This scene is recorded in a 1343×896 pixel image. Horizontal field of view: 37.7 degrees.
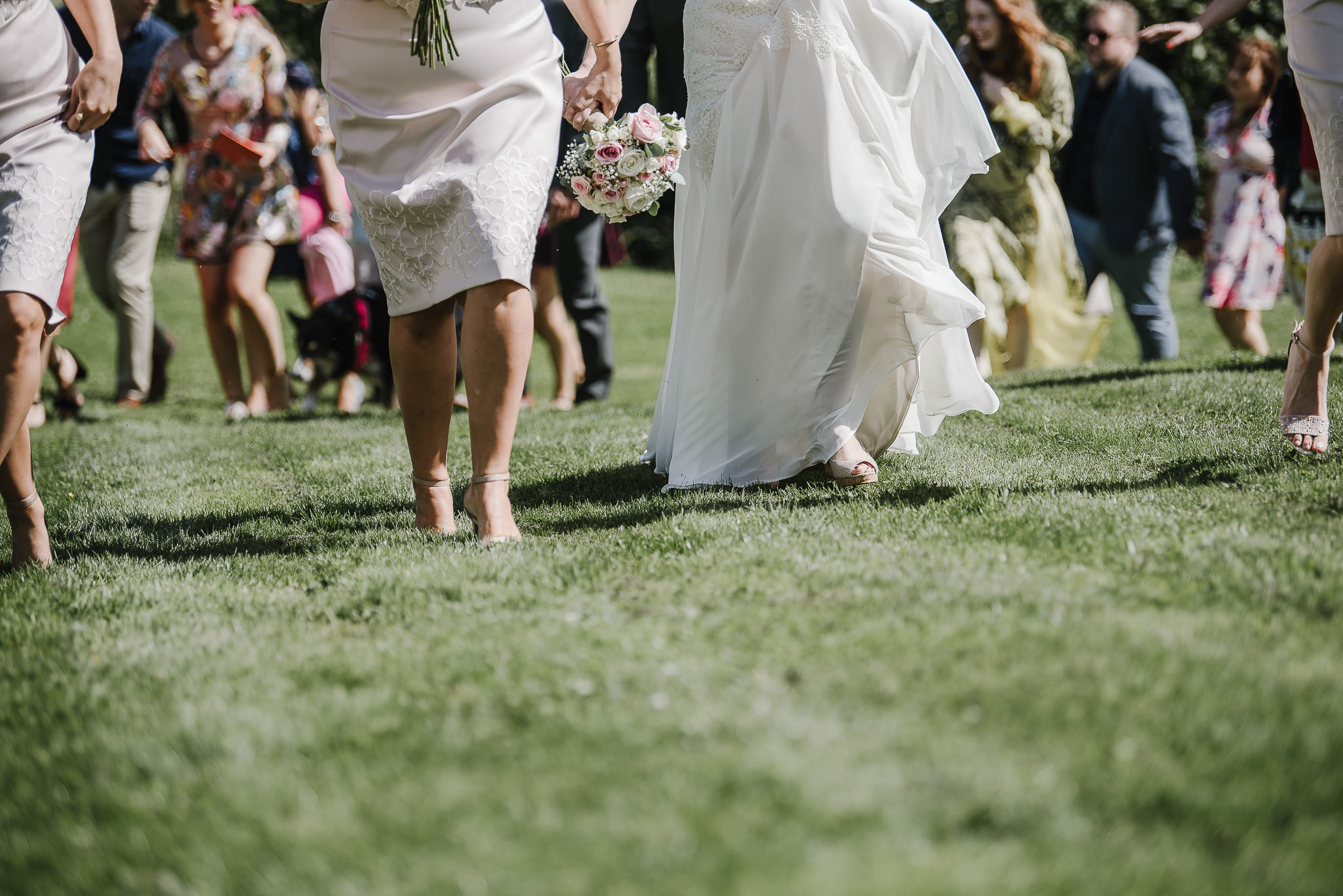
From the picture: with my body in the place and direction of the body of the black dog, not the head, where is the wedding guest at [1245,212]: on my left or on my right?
on my left

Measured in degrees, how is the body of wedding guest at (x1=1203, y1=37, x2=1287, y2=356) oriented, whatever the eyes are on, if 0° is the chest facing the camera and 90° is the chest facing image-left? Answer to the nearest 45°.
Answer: approximately 45°

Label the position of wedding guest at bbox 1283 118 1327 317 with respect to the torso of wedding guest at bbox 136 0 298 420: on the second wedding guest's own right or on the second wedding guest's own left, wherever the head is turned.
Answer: on the second wedding guest's own left
